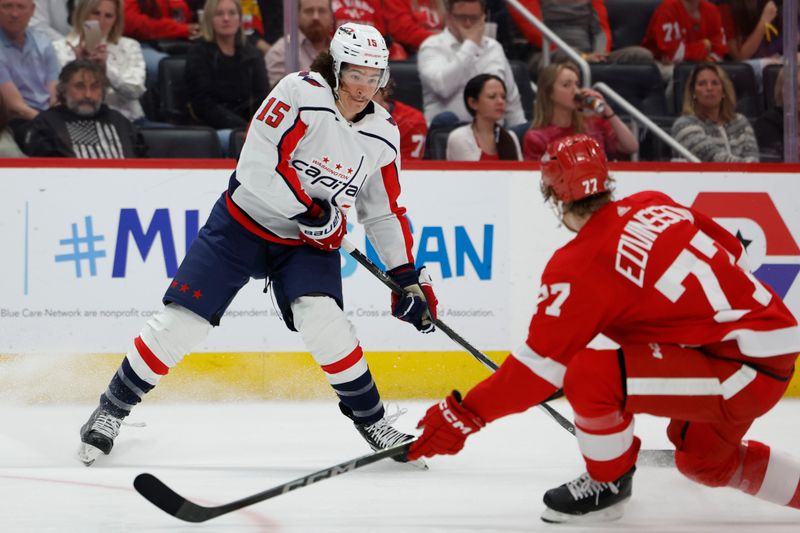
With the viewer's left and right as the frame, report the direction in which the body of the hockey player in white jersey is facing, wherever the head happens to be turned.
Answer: facing the viewer and to the right of the viewer

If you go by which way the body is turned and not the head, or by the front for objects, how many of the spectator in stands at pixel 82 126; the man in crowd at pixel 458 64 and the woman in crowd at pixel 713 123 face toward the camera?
3

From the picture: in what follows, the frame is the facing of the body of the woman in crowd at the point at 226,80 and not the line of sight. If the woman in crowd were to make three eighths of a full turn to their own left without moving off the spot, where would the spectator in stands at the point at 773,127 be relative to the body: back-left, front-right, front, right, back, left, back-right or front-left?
front-right

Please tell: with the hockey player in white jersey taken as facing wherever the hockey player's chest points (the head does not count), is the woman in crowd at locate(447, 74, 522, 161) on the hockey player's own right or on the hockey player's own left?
on the hockey player's own left

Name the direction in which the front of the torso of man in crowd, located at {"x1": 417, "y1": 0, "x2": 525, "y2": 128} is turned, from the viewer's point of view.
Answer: toward the camera

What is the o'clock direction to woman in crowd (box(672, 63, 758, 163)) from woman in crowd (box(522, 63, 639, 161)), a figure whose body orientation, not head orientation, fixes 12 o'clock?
woman in crowd (box(672, 63, 758, 163)) is roughly at 10 o'clock from woman in crowd (box(522, 63, 639, 161)).

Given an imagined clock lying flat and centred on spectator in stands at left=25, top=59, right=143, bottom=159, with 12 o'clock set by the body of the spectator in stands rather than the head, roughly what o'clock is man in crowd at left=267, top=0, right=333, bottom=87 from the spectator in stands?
The man in crowd is roughly at 9 o'clock from the spectator in stands.

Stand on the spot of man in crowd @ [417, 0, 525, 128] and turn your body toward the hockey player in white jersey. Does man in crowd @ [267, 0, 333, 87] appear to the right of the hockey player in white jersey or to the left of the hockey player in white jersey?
right

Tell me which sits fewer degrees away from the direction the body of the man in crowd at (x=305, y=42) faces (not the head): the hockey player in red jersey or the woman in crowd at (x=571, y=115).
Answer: the hockey player in red jersey

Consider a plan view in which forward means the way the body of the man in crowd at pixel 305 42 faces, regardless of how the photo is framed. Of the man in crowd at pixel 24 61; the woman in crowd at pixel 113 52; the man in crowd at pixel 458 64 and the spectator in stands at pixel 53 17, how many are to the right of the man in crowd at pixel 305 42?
3

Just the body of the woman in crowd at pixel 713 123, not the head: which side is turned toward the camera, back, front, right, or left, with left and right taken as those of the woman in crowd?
front

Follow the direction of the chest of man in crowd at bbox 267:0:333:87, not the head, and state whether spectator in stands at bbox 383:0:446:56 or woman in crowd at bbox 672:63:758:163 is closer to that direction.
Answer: the woman in crowd
